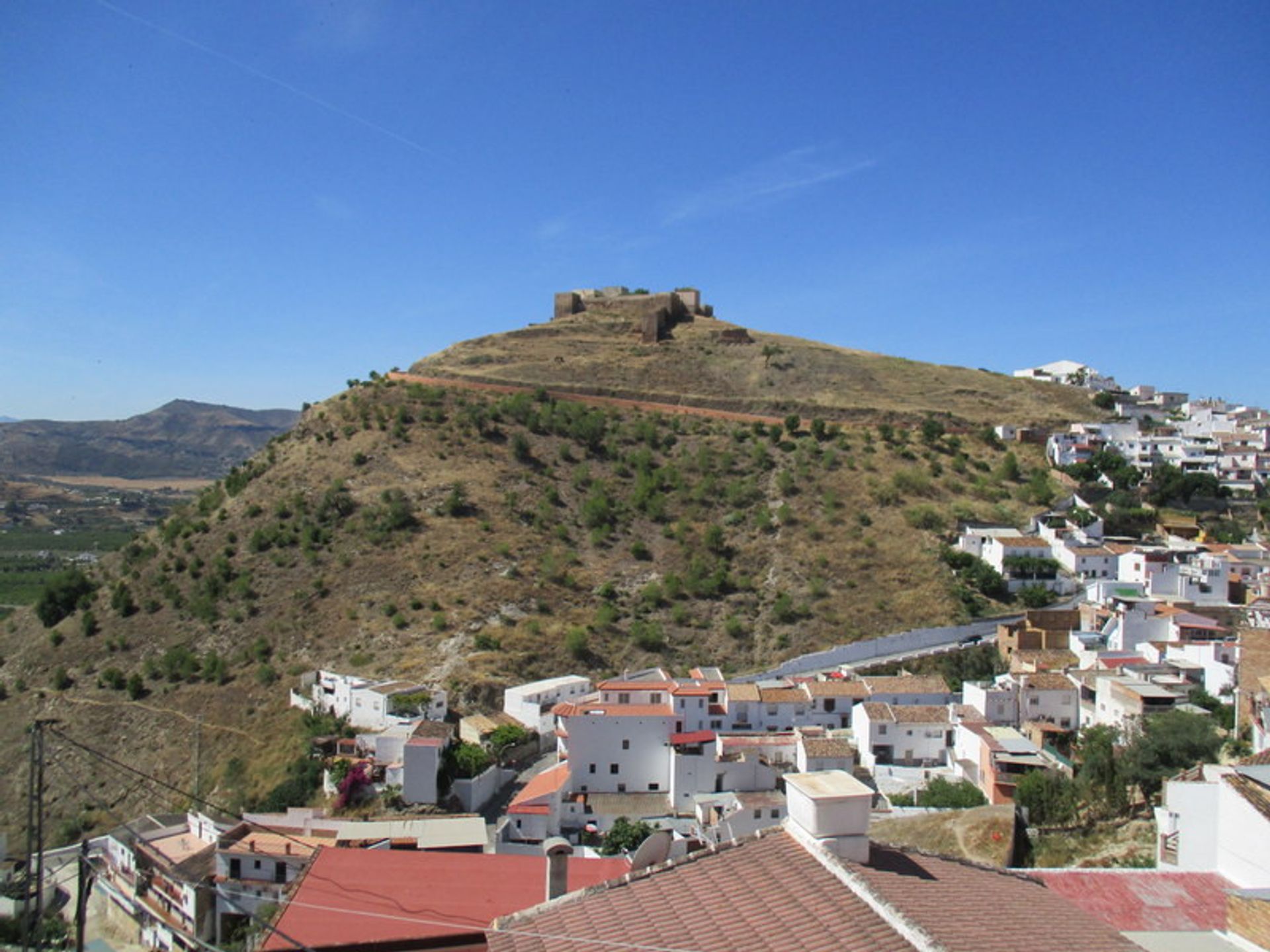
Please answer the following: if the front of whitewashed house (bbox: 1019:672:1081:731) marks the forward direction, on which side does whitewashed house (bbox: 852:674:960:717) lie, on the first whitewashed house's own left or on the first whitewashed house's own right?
on the first whitewashed house's own right

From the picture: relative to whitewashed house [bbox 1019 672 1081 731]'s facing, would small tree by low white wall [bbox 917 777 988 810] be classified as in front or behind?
in front

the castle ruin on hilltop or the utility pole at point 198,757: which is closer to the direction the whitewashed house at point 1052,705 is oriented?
the utility pole

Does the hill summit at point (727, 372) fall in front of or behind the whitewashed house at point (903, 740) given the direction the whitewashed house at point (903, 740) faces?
behind

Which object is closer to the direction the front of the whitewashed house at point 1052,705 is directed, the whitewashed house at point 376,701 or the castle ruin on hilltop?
the whitewashed house

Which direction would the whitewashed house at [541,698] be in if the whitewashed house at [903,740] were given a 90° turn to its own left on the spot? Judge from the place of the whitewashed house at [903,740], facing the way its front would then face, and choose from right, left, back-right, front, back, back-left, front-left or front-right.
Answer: back

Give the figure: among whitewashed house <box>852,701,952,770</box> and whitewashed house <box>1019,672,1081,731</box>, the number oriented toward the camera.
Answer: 2

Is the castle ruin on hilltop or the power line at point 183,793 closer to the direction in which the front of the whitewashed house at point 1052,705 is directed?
the power line

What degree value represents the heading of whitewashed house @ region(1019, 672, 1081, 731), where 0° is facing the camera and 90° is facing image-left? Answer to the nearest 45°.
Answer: approximately 0°

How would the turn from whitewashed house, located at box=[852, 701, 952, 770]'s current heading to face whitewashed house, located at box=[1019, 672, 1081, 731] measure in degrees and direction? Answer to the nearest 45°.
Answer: approximately 135° to its left

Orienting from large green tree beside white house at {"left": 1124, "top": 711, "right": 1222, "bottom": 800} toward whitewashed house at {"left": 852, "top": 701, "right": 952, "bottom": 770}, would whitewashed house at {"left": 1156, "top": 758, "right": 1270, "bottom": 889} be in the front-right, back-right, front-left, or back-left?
back-left

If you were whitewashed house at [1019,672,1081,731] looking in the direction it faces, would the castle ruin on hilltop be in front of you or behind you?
behind
